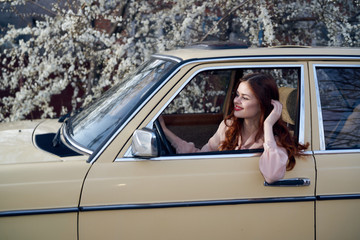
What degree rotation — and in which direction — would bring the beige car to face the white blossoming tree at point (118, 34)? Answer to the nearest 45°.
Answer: approximately 90° to its right

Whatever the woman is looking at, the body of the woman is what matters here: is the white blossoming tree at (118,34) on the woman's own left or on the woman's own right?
on the woman's own right

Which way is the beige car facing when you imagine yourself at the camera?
facing to the left of the viewer
